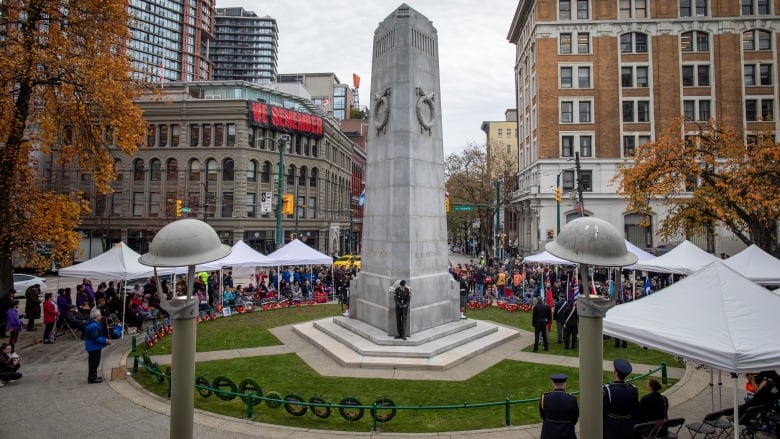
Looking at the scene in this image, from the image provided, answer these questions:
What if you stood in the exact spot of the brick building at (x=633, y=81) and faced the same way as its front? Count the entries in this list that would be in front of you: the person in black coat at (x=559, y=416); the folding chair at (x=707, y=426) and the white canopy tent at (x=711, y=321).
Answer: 3

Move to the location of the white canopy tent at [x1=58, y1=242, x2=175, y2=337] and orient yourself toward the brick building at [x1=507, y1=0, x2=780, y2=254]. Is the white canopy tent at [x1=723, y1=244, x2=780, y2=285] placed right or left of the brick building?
right

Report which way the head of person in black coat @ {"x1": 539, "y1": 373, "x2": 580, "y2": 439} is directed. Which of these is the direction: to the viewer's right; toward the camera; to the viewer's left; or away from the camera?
away from the camera

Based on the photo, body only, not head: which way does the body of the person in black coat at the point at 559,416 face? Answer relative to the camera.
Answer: away from the camera

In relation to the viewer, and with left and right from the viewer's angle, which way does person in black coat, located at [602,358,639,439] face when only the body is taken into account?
facing away from the viewer

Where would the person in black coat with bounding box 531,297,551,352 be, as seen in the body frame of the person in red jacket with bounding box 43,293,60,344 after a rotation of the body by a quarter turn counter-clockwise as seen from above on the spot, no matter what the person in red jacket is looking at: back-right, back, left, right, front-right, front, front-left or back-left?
back-right

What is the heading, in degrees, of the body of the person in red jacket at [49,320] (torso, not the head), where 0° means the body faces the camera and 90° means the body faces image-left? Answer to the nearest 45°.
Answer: approximately 270°

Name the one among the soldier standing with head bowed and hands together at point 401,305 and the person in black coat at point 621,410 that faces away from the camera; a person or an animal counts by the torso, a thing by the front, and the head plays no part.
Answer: the person in black coat
